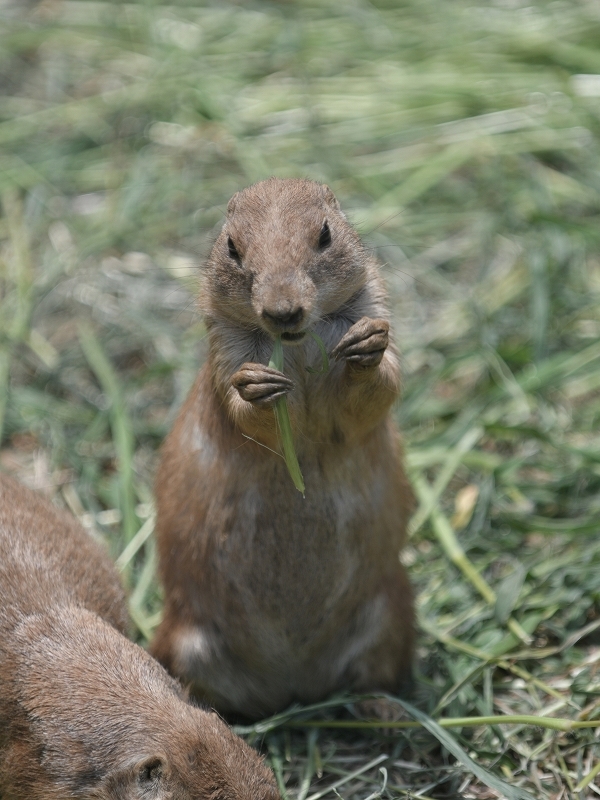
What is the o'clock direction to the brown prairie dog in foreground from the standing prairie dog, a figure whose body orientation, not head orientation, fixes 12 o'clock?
The brown prairie dog in foreground is roughly at 1 o'clock from the standing prairie dog.

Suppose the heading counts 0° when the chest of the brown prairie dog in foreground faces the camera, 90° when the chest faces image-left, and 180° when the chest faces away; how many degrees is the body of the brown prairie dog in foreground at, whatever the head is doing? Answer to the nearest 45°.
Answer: approximately 315°

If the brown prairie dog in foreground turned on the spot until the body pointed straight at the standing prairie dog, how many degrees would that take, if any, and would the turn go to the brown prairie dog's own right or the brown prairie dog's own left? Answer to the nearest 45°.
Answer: approximately 90° to the brown prairie dog's own left

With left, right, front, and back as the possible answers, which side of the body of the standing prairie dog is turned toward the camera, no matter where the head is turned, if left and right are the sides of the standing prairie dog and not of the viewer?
front

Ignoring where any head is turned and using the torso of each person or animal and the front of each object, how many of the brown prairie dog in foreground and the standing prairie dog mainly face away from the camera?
0
